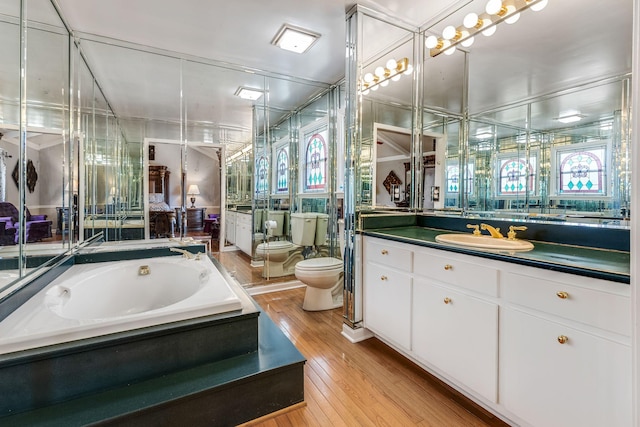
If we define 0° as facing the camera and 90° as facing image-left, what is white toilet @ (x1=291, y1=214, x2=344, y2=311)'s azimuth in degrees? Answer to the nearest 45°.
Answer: approximately 45°

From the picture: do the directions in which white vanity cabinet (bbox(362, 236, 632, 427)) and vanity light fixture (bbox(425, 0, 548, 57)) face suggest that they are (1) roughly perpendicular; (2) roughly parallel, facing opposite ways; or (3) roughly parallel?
roughly parallel

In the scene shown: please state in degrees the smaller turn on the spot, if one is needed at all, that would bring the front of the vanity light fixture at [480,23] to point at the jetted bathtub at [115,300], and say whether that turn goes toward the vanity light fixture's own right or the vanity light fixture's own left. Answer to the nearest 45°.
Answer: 0° — it already faces it

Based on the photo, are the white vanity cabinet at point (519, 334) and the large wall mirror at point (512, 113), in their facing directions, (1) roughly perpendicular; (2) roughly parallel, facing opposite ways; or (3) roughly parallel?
roughly parallel

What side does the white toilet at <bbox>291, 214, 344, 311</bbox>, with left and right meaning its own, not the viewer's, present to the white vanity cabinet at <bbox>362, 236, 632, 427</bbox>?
left

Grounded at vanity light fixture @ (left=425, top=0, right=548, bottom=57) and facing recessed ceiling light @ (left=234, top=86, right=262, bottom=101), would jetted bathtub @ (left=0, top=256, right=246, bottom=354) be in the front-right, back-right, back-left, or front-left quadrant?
front-left

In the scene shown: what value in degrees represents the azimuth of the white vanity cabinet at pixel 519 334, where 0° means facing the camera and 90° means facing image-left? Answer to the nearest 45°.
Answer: approximately 45°

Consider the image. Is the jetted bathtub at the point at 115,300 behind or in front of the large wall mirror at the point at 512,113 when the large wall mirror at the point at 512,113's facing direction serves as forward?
in front

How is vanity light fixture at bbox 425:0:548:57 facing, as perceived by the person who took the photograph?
facing the viewer and to the left of the viewer

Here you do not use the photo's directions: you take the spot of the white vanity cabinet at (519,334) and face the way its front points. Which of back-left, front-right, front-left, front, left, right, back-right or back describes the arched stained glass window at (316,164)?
right

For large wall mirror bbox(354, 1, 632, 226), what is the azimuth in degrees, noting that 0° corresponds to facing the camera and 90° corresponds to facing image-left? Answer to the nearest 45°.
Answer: approximately 45°

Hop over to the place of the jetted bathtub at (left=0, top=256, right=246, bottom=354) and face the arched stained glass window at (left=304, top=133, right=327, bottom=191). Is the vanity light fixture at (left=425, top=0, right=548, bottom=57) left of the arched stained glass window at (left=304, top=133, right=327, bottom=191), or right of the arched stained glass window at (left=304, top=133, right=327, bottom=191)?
right
